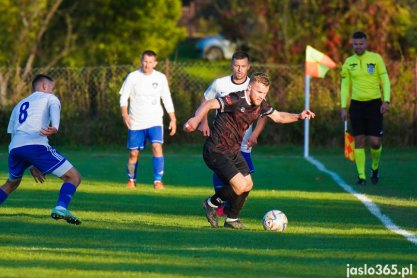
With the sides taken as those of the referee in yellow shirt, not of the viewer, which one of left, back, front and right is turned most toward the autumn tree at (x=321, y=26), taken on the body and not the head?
back

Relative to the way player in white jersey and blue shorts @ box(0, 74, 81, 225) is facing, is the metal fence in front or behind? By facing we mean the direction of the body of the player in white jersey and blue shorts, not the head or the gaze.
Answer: in front

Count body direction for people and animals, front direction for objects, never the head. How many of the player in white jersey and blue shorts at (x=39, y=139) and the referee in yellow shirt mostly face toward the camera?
1

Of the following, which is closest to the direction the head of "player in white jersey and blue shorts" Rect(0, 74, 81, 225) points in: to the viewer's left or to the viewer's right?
to the viewer's right

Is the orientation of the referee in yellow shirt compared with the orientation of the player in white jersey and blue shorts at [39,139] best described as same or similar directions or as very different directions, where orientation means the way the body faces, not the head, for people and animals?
very different directions

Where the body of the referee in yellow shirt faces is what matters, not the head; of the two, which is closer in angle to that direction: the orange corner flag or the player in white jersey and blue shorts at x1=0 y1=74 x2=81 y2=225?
the player in white jersey and blue shorts

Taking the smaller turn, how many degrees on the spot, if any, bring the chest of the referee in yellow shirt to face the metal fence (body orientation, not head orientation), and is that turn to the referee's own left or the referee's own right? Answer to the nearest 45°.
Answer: approximately 135° to the referee's own right

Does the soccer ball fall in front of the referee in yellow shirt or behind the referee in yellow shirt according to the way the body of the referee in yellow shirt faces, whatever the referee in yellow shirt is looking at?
in front

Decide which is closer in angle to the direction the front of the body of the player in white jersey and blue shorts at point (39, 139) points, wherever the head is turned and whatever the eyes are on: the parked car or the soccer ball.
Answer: the parked car

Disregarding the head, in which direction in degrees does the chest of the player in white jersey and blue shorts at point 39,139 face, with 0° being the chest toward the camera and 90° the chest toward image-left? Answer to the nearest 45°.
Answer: approximately 225°

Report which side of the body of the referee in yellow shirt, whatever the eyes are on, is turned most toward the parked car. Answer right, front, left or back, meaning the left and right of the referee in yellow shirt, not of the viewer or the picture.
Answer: back
